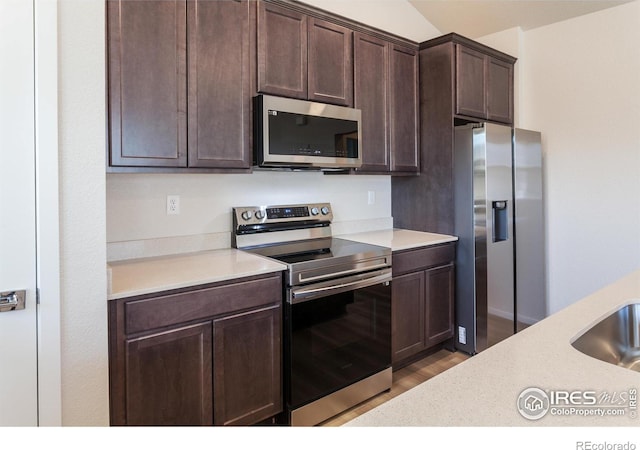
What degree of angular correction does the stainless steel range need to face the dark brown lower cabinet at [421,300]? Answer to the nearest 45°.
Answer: approximately 90° to its left

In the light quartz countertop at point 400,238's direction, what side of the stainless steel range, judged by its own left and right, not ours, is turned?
left

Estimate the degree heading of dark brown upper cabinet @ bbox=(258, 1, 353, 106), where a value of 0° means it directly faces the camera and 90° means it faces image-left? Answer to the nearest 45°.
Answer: approximately 315°

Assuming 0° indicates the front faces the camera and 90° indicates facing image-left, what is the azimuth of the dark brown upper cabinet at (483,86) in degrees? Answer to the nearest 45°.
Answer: approximately 315°

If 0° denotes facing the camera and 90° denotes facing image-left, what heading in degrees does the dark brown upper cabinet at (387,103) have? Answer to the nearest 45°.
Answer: approximately 315°

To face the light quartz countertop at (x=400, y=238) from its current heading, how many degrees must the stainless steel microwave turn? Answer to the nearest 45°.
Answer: approximately 90° to its left

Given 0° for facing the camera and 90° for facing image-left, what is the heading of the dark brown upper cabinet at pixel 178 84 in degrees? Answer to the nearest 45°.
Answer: approximately 0°

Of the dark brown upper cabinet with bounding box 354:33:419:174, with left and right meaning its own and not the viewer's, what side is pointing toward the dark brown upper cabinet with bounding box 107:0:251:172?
right
